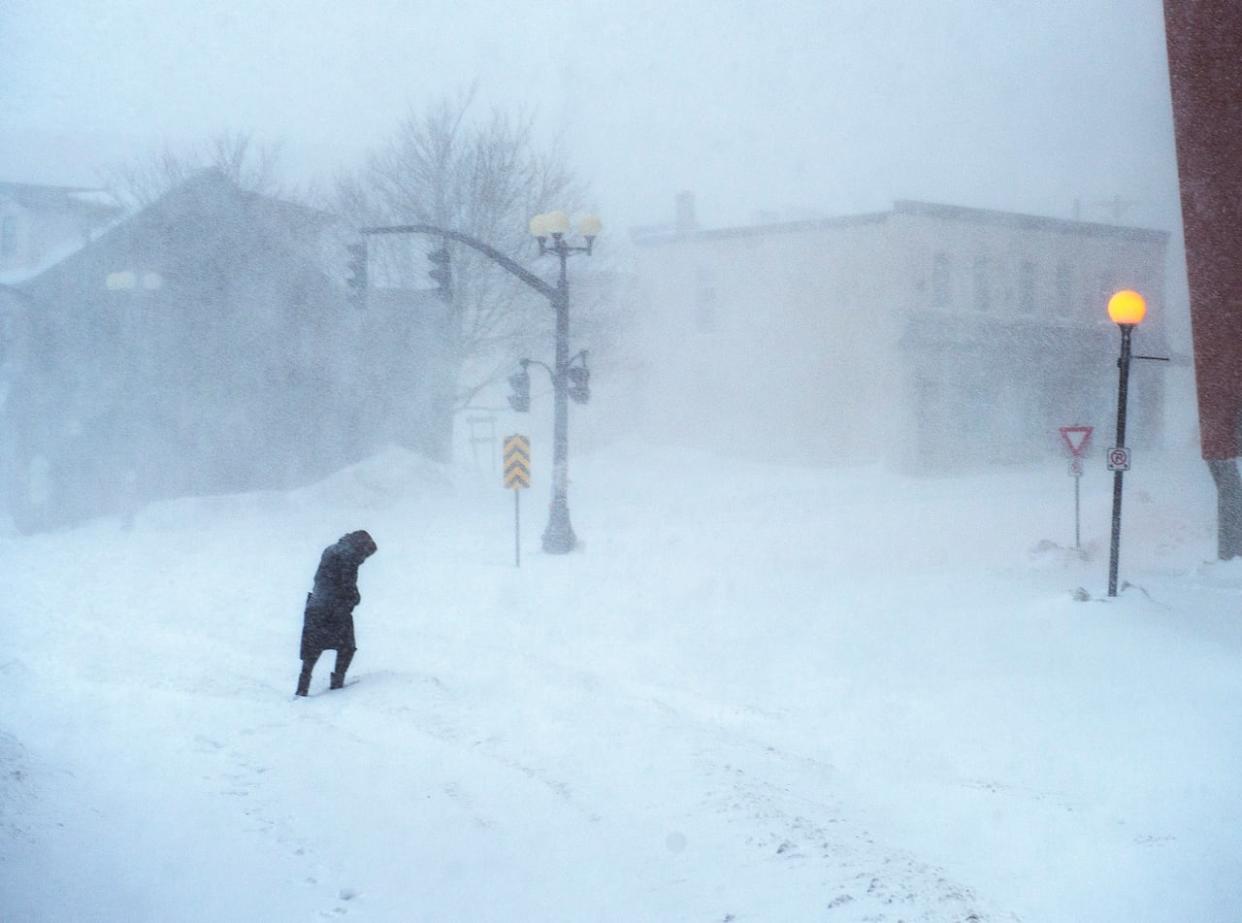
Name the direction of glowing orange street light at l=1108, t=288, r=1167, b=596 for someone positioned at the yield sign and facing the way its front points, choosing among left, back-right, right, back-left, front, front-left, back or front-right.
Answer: front

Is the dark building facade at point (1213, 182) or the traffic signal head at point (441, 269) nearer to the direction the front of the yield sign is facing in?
the dark building facade

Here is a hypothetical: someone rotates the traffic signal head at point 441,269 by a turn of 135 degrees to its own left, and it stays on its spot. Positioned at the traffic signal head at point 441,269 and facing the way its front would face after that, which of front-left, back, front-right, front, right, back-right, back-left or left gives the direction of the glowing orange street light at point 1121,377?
front

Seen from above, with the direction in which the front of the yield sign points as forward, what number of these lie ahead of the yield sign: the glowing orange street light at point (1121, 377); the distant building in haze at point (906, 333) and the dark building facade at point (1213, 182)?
2

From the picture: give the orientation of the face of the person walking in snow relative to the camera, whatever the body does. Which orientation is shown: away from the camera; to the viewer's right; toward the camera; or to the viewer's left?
to the viewer's right

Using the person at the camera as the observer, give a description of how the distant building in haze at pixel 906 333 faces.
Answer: facing the viewer and to the right of the viewer

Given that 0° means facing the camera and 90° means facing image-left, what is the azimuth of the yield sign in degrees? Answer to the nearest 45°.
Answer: approximately 0°

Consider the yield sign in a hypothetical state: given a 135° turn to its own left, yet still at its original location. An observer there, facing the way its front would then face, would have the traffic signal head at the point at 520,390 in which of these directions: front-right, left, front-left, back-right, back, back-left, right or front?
back-left
